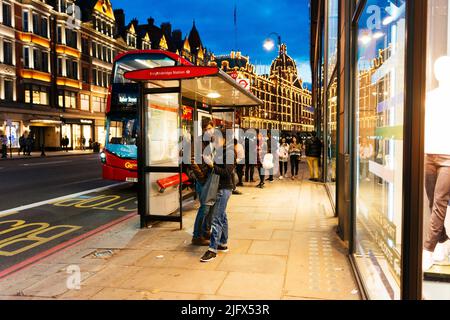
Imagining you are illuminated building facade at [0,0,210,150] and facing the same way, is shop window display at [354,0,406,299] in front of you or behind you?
in front

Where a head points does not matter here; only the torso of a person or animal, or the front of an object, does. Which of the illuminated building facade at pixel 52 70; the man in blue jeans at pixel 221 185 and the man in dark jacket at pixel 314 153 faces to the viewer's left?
the man in blue jeans

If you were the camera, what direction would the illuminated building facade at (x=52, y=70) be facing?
facing the viewer and to the right of the viewer

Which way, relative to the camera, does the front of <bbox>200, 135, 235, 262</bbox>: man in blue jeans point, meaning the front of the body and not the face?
to the viewer's left

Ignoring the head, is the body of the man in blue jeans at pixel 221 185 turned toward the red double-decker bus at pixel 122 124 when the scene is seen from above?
no

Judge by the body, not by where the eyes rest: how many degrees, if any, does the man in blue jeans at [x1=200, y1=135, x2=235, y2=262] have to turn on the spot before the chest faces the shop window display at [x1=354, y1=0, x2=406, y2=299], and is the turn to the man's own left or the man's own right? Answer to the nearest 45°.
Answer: approximately 135° to the man's own left

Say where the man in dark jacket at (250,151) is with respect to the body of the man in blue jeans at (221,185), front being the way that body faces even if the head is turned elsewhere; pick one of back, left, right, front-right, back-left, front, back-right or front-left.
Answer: right

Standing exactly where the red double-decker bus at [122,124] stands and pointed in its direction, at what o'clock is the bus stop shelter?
The bus stop shelter is roughly at 10 o'clock from the red double-decker bus.

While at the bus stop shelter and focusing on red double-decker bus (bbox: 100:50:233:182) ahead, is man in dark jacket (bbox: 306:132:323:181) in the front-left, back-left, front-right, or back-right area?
front-right

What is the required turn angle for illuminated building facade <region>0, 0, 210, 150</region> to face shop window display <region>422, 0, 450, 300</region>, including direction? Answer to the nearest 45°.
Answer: approximately 45° to its right

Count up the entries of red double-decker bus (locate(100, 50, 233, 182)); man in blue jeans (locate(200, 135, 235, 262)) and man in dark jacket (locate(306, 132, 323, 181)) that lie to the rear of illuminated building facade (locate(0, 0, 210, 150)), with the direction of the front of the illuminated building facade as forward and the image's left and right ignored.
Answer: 0

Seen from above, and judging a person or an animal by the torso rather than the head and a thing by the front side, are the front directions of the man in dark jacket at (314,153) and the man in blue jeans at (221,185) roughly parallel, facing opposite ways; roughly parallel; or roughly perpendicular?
roughly perpendicular

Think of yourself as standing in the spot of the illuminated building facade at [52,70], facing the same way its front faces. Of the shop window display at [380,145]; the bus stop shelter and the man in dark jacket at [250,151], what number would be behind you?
0
